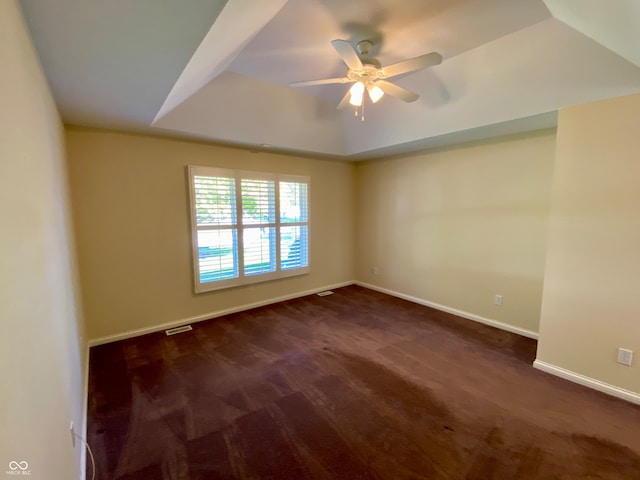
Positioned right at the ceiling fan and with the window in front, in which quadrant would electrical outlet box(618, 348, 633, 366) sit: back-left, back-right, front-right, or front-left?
back-right

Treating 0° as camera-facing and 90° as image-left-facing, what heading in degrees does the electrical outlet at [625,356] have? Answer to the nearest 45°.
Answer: approximately 45°
